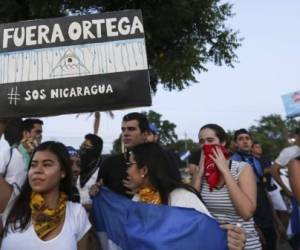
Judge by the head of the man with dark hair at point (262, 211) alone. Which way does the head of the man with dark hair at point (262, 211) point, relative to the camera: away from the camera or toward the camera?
toward the camera

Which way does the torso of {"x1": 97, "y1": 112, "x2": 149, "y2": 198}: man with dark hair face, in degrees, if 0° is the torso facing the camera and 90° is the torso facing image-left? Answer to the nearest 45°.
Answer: approximately 45°

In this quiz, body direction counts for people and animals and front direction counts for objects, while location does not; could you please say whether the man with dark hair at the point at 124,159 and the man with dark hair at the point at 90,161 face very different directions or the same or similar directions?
same or similar directions

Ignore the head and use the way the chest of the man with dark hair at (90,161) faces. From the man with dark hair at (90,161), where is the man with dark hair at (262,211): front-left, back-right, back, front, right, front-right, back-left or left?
back-left

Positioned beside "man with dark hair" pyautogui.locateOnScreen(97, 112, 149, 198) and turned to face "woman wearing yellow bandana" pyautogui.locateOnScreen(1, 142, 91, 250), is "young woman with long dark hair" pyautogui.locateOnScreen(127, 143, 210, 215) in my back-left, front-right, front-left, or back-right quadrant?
front-left

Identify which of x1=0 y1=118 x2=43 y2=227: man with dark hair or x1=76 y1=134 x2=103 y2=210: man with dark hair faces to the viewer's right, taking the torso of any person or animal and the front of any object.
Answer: x1=0 y1=118 x2=43 y2=227: man with dark hair

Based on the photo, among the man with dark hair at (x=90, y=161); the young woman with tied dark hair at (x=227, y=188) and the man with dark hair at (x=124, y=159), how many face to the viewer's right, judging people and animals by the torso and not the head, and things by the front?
0

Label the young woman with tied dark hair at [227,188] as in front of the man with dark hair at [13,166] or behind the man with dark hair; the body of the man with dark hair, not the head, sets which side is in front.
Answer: in front

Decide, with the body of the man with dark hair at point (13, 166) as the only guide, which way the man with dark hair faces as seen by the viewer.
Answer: to the viewer's right

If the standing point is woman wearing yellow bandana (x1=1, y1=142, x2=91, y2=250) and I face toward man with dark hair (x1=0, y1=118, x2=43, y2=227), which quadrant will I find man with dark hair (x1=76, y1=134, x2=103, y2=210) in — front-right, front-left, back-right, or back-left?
front-right
